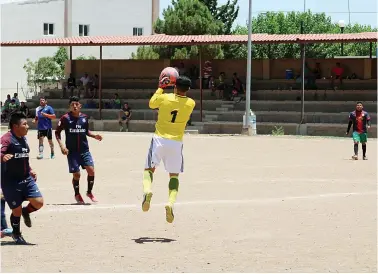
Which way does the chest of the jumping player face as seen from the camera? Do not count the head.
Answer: away from the camera

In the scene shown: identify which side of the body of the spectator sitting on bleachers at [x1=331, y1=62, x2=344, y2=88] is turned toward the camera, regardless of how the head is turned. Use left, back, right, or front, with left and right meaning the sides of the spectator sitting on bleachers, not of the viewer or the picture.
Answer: front

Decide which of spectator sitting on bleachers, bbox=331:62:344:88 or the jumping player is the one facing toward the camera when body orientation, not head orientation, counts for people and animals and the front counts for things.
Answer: the spectator sitting on bleachers

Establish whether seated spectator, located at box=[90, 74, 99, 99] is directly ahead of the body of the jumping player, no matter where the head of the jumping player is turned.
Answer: yes

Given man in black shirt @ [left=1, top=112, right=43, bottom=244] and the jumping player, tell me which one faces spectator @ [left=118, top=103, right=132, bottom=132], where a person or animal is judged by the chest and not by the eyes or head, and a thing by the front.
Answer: the jumping player

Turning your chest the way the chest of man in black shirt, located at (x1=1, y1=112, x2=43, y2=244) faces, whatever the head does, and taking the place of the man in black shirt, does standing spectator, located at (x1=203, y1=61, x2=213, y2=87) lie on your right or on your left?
on your left

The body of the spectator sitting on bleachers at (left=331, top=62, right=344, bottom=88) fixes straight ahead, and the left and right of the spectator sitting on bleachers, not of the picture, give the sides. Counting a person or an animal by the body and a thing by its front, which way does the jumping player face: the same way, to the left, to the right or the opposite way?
the opposite way

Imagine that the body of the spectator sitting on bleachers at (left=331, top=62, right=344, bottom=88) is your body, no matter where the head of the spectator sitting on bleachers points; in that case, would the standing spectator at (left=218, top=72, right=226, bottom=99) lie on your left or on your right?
on your right

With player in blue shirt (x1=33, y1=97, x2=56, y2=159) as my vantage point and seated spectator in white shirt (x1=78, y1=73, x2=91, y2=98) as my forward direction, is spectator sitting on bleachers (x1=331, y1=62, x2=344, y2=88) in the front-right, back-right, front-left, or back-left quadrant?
front-right

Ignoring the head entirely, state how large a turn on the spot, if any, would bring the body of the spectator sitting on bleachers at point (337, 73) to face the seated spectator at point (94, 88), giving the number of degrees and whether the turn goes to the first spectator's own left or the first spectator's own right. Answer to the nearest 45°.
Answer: approximately 90° to the first spectator's own right

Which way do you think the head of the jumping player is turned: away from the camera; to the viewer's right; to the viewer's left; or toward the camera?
away from the camera

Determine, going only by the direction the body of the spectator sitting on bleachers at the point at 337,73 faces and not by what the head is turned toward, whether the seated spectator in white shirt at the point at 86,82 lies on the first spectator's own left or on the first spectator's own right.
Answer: on the first spectator's own right
